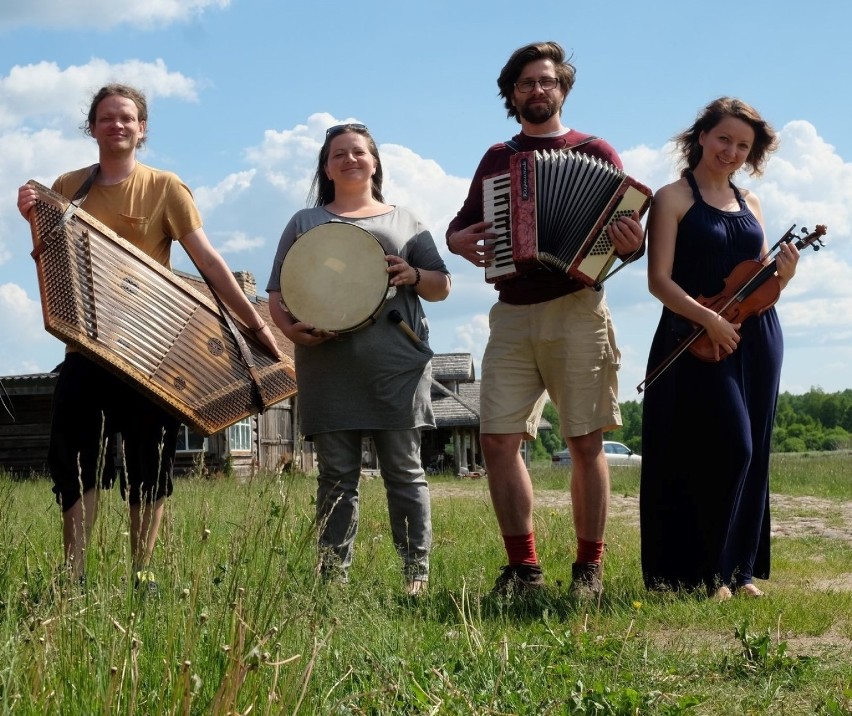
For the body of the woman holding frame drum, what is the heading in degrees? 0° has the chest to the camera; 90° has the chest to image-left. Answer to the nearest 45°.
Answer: approximately 0°

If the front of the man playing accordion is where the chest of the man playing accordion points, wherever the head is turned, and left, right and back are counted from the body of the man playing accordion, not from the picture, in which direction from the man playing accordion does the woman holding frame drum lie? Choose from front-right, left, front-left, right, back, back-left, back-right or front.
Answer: right

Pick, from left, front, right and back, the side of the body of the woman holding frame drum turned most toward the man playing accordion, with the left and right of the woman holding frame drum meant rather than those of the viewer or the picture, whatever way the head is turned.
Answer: left

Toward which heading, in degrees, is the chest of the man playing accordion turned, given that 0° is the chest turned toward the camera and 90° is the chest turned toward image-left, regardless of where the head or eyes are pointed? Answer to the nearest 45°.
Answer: approximately 0°

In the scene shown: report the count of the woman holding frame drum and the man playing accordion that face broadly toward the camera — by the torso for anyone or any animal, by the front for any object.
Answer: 2

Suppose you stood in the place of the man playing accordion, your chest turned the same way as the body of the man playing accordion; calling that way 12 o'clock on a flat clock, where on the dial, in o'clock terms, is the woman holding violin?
The woman holding violin is roughly at 9 o'clock from the man playing accordion.

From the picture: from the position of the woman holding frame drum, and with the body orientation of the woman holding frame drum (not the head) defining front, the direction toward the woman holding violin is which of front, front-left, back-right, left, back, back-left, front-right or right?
left
